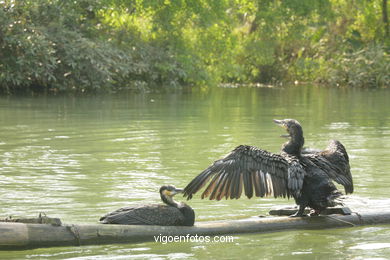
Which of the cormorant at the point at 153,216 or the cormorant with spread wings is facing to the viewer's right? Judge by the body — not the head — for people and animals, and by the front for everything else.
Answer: the cormorant

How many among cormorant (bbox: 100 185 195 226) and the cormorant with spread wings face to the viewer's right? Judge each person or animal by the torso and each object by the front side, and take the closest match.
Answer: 1

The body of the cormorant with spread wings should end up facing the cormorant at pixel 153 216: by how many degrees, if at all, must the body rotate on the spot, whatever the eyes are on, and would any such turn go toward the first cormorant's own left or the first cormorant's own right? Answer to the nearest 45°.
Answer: approximately 45° to the first cormorant's own left

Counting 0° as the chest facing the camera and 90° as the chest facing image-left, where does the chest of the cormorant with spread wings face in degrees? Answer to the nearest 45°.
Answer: approximately 135°

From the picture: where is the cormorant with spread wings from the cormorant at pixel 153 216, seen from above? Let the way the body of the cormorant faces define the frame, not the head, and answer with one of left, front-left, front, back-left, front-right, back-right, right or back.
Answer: front
